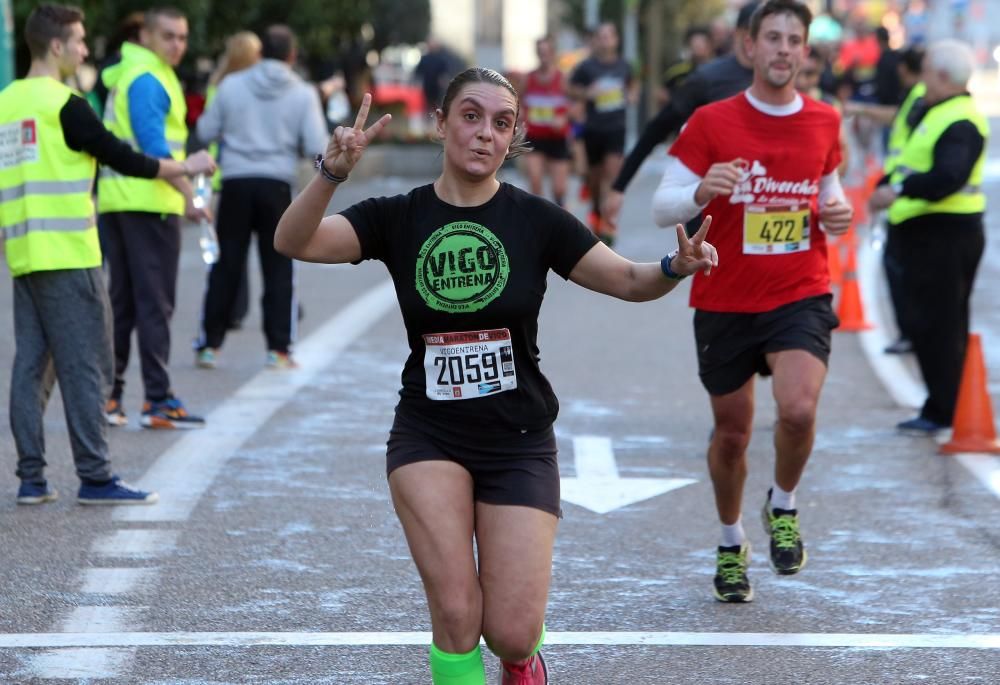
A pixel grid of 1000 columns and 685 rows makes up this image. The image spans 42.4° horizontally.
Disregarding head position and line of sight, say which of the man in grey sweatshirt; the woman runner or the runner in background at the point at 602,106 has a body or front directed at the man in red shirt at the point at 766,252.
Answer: the runner in background

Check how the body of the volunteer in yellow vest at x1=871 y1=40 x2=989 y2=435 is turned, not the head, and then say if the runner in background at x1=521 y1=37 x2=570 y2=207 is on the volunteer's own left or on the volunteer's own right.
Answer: on the volunteer's own right

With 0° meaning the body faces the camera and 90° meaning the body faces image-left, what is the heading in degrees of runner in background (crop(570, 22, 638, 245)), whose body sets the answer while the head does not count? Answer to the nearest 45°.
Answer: approximately 0°

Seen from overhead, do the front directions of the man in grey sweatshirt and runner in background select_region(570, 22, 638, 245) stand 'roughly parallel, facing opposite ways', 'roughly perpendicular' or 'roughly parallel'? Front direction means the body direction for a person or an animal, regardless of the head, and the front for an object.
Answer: roughly parallel, facing opposite ways

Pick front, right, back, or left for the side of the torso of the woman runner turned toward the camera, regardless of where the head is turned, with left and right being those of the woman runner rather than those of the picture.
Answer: front

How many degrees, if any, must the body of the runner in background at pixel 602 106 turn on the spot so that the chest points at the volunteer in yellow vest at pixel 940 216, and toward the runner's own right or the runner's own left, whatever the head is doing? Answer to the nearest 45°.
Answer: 0° — they already face them

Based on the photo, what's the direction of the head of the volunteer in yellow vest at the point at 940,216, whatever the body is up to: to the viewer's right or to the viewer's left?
to the viewer's left

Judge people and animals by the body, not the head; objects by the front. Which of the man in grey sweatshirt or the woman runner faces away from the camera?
the man in grey sweatshirt

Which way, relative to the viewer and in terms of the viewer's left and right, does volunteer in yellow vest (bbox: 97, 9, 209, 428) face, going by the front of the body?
facing to the right of the viewer

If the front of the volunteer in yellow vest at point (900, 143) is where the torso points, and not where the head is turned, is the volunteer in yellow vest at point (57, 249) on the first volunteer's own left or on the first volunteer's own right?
on the first volunteer's own left

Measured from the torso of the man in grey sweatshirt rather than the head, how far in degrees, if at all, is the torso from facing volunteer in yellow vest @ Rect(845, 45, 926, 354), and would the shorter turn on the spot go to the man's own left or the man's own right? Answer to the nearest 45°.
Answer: approximately 90° to the man's own right

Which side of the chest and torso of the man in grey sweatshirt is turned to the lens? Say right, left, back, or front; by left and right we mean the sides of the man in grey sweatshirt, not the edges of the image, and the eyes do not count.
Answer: back

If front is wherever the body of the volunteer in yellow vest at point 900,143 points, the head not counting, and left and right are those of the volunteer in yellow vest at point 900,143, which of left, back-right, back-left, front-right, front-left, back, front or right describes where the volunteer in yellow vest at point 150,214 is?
front-left

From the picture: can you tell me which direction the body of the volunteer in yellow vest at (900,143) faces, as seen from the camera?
to the viewer's left

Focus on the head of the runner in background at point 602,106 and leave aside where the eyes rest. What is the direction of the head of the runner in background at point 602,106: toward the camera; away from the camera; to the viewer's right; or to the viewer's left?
toward the camera

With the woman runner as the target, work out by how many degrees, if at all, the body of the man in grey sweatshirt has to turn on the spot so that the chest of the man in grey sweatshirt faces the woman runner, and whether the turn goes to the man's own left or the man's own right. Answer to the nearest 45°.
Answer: approximately 180°

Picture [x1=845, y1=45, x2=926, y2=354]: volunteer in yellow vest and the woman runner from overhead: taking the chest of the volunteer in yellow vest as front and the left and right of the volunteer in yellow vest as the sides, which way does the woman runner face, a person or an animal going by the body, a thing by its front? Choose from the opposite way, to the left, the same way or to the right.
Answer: to the left

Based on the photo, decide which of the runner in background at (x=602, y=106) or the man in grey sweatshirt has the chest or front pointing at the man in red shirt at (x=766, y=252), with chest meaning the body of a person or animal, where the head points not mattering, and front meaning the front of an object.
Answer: the runner in background

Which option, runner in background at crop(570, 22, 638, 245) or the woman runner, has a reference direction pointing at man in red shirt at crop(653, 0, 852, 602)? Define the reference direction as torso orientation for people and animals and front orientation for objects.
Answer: the runner in background

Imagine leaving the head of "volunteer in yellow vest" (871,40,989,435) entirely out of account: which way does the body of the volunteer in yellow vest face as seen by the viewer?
to the viewer's left

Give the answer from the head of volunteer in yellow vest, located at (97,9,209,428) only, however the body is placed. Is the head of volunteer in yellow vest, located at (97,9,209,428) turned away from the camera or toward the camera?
toward the camera

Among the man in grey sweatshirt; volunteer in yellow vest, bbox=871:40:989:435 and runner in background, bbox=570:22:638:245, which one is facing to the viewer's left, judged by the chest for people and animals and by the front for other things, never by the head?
the volunteer in yellow vest
